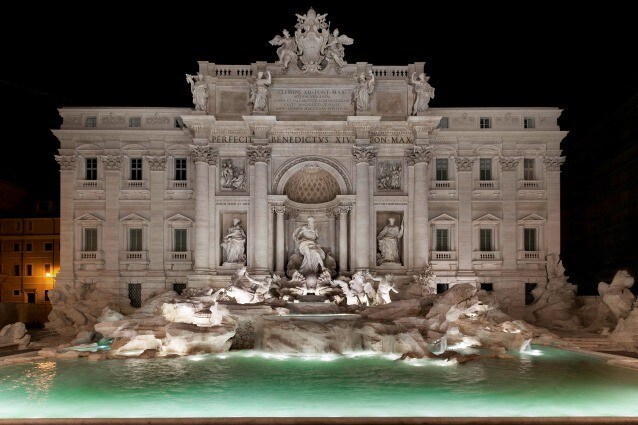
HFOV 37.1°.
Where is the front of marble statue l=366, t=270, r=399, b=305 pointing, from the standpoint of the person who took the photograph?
facing the viewer and to the right of the viewer

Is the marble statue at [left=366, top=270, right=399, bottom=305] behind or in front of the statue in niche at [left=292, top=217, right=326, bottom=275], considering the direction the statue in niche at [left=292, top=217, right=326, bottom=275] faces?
in front

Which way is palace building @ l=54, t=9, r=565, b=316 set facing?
toward the camera

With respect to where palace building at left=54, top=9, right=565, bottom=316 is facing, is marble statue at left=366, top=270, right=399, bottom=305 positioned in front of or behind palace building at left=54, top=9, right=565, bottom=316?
in front

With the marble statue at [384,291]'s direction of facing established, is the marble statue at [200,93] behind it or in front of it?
behind

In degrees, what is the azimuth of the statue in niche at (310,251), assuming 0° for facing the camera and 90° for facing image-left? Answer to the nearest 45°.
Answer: approximately 0°
